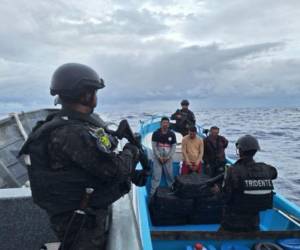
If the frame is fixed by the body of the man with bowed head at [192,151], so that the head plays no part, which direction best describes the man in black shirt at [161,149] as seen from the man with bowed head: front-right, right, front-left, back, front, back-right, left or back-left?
right

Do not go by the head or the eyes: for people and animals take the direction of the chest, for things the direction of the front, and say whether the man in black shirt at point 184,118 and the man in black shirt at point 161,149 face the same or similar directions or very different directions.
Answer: same or similar directions

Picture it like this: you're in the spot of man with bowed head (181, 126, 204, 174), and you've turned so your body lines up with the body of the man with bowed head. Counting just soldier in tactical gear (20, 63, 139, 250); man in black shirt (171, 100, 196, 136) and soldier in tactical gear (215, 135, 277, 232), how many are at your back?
1

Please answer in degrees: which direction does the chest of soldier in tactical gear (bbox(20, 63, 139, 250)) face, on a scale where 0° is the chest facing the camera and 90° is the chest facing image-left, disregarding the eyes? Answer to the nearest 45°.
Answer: approximately 225°

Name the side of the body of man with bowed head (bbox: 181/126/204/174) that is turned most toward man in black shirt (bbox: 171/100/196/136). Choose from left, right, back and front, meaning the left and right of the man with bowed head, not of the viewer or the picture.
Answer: back

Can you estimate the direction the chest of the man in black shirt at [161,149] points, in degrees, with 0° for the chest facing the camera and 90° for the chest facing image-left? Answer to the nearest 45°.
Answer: approximately 0°

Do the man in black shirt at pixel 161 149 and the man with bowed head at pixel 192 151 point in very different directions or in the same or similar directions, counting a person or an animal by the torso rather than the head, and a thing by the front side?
same or similar directions

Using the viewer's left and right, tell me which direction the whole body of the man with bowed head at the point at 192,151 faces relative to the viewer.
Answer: facing the viewer

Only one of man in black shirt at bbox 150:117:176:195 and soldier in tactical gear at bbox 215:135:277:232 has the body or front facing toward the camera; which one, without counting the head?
the man in black shirt

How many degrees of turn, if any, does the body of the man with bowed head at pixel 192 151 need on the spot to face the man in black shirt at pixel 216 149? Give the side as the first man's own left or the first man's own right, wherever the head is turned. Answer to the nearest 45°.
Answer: approximately 135° to the first man's own left

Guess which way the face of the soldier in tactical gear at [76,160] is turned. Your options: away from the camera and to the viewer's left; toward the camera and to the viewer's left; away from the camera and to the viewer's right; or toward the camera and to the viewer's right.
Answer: away from the camera and to the viewer's right

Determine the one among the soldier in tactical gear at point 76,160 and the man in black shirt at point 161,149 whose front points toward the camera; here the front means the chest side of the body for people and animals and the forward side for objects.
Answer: the man in black shirt

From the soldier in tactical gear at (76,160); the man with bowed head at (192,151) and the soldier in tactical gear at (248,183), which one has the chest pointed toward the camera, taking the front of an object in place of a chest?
the man with bowed head

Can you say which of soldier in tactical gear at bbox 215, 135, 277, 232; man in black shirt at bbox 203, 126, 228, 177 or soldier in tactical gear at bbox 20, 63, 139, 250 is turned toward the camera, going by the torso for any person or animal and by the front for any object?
the man in black shirt

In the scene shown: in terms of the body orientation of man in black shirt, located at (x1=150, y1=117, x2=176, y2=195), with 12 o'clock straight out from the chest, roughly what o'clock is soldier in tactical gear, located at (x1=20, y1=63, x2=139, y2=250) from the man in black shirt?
The soldier in tactical gear is roughly at 12 o'clock from the man in black shirt.

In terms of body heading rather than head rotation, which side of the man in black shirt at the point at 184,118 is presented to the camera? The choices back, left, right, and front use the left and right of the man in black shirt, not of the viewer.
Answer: front
